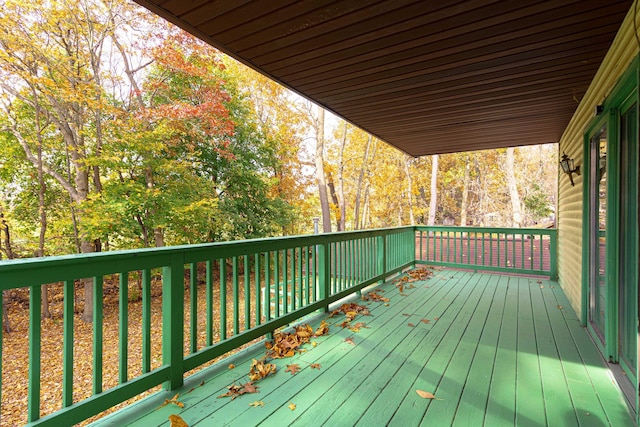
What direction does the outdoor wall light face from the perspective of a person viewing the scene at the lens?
facing to the left of the viewer

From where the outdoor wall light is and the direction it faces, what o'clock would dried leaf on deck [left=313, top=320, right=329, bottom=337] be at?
The dried leaf on deck is roughly at 10 o'clock from the outdoor wall light.

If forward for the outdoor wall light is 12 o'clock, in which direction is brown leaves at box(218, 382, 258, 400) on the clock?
The brown leaves is roughly at 10 o'clock from the outdoor wall light.

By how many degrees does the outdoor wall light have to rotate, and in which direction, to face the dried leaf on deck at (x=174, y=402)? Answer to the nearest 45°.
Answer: approximately 45° to its left

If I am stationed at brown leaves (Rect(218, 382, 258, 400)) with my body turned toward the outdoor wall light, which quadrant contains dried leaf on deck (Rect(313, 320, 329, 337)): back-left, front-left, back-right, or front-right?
front-left

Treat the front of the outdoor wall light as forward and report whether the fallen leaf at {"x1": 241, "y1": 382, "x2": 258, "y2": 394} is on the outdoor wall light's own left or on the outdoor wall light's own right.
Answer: on the outdoor wall light's own left

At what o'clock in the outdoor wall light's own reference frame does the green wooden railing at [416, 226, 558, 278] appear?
The green wooden railing is roughly at 2 o'clock from the outdoor wall light.

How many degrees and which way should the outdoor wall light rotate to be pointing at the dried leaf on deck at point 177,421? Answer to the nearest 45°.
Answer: approximately 90° to its left
